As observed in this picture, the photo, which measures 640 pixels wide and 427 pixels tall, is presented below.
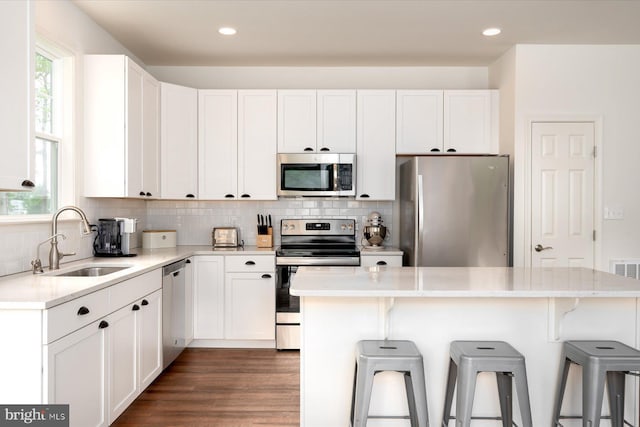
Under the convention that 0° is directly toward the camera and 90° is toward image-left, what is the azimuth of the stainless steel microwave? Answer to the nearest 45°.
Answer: approximately 0°

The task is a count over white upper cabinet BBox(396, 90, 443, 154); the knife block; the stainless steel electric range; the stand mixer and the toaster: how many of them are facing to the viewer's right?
0

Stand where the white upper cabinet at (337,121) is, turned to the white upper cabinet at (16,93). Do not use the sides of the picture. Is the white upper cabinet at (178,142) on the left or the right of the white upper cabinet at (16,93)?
right

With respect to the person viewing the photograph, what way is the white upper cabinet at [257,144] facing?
facing the viewer

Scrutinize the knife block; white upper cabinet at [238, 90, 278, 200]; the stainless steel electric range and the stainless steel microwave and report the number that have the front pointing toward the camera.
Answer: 4

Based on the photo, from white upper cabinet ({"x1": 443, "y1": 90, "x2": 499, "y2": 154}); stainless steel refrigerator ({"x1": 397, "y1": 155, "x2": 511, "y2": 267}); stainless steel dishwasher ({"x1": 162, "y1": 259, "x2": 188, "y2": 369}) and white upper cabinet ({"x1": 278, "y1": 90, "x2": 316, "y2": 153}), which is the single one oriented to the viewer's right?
the stainless steel dishwasher

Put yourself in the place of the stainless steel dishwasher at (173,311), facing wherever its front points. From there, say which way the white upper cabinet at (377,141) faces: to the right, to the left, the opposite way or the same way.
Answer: to the right

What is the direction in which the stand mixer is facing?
toward the camera

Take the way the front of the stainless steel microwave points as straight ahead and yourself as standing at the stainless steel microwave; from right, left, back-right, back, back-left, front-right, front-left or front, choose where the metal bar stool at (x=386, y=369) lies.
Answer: front

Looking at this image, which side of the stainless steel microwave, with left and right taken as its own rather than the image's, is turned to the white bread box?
right

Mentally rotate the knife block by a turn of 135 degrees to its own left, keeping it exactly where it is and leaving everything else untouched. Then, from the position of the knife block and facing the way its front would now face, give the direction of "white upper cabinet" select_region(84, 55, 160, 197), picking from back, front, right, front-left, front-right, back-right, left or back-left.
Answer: back

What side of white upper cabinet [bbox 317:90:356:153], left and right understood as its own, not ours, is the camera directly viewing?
front

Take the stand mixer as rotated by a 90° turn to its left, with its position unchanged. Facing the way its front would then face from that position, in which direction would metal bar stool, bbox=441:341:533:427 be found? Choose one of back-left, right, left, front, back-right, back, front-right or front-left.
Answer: right

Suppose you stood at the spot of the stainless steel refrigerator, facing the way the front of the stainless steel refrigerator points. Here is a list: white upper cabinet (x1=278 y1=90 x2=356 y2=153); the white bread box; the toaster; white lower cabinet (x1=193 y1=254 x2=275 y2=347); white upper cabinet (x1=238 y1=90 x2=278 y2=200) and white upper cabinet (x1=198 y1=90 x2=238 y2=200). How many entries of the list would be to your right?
6

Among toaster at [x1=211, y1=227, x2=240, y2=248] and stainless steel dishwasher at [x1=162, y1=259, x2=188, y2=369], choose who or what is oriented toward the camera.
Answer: the toaster
